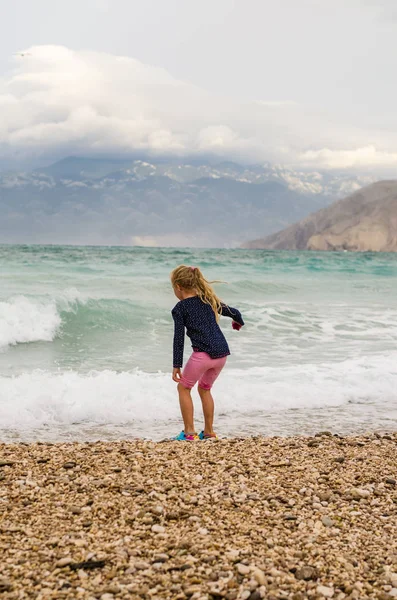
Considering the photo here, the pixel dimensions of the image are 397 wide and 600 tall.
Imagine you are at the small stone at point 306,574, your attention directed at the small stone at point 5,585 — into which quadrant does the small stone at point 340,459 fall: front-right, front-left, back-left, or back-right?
back-right

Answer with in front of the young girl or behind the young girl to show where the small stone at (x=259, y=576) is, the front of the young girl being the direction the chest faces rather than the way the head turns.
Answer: behind

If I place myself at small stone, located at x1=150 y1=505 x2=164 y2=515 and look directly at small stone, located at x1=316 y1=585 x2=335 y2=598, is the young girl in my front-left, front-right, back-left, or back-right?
back-left

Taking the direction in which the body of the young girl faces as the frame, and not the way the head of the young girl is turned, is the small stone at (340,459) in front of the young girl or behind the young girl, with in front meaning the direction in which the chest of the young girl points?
behind

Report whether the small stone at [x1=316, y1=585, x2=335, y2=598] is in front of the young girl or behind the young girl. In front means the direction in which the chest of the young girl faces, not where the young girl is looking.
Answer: behind

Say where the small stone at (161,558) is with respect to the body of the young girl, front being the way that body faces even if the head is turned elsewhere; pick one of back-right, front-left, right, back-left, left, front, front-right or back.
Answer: back-left

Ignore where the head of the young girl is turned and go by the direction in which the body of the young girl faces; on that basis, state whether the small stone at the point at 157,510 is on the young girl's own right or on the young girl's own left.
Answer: on the young girl's own left

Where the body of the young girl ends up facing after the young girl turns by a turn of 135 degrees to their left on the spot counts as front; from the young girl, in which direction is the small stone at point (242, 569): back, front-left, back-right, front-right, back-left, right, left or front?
front

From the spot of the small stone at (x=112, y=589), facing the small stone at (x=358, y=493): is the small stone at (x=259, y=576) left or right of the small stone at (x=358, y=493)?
right

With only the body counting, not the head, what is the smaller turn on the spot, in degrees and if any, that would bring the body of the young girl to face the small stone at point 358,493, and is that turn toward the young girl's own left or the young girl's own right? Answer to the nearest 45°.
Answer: approximately 180°

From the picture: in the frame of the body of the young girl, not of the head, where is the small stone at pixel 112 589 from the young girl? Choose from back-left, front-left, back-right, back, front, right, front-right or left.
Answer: back-left

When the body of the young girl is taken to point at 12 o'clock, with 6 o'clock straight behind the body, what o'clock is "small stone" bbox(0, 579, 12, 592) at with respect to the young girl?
The small stone is roughly at 8 o'clock from the young girl.

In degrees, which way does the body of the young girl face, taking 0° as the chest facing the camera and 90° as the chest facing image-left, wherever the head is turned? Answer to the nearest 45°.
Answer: approximately 135°
